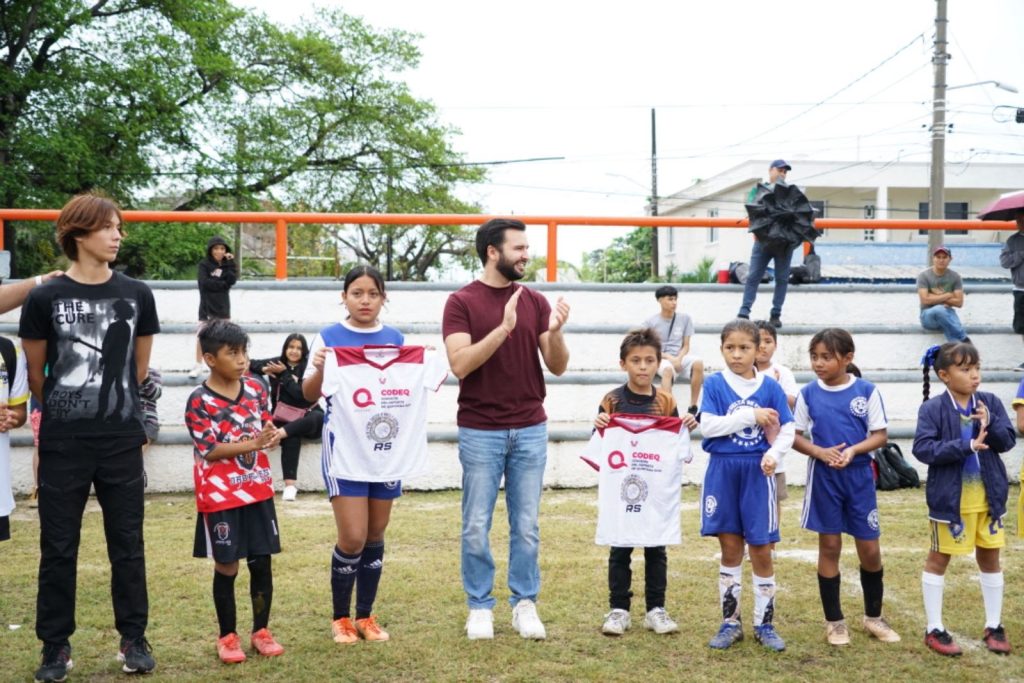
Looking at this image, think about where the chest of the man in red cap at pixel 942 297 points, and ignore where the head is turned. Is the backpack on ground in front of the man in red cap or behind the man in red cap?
in front

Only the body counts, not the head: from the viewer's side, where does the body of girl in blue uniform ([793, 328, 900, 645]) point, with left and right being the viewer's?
facing the viewer

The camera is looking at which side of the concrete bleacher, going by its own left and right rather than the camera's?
front

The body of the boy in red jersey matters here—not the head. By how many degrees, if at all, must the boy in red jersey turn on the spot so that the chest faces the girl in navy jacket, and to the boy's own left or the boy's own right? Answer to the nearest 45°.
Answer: approximately 45° to the boy's own left

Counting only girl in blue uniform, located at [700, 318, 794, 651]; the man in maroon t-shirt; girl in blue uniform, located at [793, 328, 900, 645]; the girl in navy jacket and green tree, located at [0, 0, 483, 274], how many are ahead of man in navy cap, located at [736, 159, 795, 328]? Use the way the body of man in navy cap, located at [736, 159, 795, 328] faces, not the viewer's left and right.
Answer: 4

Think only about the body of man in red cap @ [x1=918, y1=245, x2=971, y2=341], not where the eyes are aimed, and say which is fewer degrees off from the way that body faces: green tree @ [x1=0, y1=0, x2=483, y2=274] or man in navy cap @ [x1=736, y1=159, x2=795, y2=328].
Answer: the man in navy cap

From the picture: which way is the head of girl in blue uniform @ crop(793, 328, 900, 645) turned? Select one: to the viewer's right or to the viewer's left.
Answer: to the viewer's left

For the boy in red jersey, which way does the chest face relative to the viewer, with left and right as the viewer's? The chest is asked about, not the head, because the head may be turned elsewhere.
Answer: facing the viewer and to the right of the viewer

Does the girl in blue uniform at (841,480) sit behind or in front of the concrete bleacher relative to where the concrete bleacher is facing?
in front

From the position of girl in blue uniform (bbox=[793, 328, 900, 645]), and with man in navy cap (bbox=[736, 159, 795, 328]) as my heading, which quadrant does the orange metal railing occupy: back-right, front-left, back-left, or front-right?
front-left

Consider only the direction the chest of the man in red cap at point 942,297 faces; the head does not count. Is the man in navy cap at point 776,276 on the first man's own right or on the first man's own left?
on the first man's own right

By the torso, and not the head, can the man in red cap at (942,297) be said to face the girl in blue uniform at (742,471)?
yes
